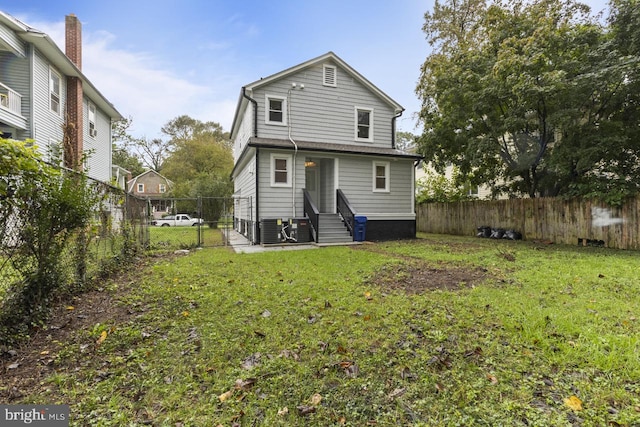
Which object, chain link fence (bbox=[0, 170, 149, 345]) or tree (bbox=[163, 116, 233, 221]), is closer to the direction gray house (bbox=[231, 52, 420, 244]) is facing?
the chain link fence

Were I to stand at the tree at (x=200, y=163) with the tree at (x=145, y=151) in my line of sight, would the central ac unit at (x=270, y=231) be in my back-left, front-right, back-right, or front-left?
back-left

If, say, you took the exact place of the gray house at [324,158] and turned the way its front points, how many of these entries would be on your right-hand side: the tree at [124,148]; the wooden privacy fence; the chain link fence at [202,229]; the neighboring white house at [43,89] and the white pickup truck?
1

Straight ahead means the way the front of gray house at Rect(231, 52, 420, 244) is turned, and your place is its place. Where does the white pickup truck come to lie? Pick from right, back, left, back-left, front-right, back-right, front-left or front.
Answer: front-left

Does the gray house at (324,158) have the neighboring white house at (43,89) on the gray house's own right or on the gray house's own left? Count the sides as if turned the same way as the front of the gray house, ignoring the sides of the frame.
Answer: on the gray house's own left

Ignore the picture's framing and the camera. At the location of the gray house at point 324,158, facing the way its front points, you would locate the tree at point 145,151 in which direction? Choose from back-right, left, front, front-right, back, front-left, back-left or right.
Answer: front-left

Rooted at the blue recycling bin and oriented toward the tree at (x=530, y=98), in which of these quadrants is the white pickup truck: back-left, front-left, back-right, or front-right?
back-left

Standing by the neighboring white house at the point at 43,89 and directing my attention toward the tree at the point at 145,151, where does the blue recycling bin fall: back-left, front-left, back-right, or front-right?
back-right

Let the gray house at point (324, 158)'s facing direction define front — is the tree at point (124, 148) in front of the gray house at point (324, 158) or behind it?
in front

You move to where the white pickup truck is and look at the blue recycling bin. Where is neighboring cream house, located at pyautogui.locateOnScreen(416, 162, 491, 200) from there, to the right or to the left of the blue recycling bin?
left

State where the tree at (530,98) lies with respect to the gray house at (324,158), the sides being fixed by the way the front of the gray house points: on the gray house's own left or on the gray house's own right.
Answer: on the gray house's own right

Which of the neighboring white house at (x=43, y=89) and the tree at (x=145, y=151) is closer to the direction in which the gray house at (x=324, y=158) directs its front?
the tree

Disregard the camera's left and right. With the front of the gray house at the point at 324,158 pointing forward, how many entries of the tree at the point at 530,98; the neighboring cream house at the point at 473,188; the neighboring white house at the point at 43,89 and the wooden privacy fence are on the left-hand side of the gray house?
1

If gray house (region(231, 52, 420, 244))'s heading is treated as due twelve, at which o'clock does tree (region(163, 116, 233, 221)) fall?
The tree is roughly at 11 o'clock from the gray house.
